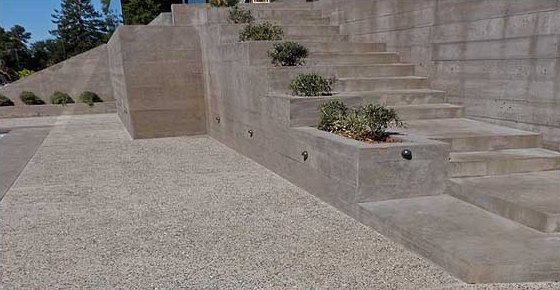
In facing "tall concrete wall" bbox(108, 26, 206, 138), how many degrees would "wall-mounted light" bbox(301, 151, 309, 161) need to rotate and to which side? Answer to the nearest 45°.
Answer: approximately 90° to its right

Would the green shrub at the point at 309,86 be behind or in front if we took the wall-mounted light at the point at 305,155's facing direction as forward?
behind

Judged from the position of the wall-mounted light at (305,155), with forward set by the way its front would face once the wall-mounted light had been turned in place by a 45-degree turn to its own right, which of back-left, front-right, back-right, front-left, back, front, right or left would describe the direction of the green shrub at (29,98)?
front-right

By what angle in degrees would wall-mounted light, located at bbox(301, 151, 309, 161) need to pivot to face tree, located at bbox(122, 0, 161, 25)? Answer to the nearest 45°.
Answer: approximately 90° to its right

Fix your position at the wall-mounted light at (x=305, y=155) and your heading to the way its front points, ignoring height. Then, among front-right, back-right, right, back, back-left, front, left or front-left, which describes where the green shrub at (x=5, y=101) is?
right

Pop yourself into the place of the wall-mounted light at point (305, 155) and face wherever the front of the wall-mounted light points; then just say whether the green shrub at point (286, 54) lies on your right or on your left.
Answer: on your right

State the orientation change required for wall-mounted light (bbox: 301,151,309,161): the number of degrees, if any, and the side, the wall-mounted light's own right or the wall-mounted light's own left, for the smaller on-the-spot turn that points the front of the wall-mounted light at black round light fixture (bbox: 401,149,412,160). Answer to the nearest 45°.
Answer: approximately 90° to the wall-mounted light's own left

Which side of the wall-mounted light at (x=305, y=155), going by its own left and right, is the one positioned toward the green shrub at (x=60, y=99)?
right

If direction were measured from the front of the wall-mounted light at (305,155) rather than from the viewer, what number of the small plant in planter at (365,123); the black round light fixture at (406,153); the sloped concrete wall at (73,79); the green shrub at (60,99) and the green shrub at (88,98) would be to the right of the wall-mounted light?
3

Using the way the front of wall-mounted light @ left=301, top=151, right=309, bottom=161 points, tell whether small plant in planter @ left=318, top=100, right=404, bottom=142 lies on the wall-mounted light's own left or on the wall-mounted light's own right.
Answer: on the wall-mounted light's own left

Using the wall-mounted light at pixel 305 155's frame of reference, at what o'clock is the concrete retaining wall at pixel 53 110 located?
The concrete retaining wall is roughly at 3 o'clock from the wall-mounted light.

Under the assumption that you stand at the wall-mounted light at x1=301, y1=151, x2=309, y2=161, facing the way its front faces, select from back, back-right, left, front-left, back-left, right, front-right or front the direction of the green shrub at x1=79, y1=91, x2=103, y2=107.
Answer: right

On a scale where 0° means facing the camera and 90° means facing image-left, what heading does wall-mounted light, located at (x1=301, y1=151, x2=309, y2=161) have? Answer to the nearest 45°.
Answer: approximately 45°

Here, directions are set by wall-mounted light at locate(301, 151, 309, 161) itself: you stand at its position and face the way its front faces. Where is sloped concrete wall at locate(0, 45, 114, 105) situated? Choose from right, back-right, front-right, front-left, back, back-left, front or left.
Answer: right

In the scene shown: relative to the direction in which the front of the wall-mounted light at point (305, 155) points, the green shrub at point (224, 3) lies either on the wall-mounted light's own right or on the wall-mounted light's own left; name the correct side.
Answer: on the wall-mounted light's own right
